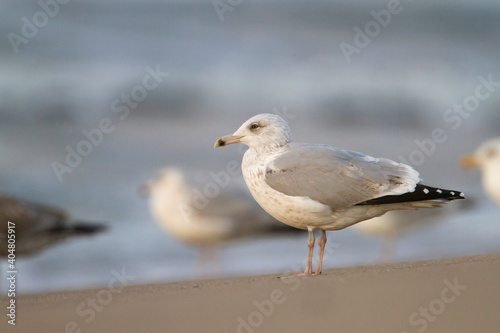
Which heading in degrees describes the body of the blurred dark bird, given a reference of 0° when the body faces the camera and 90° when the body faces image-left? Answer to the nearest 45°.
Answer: approximately 90°

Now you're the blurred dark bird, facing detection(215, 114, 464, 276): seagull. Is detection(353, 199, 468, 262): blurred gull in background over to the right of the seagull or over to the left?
left

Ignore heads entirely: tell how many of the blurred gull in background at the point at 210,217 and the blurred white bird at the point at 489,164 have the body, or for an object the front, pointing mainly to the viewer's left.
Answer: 2

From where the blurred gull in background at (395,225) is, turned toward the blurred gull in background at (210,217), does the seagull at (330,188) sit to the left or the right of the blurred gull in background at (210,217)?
left

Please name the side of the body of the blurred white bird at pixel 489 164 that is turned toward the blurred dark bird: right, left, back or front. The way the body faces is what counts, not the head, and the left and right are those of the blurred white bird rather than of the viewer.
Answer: front

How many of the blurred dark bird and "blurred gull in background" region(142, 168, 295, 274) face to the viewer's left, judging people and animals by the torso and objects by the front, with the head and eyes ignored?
2

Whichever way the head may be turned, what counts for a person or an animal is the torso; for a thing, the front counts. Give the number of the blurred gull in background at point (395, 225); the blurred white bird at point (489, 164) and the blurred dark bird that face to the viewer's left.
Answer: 3

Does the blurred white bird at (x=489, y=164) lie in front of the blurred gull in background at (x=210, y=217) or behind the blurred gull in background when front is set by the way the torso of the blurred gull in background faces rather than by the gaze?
behind

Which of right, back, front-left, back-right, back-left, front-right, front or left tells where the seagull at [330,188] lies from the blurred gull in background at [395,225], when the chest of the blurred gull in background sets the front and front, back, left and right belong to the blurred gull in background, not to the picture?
left

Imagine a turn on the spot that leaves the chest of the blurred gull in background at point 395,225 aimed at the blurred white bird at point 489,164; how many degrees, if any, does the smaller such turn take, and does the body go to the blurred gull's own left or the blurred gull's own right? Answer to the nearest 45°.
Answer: approximately 135° to the blurred gull's own right

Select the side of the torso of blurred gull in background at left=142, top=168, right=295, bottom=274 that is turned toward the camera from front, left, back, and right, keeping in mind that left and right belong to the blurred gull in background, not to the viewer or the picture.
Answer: left

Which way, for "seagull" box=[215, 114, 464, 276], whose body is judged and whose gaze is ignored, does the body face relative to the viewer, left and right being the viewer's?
facing to the left of the viewer

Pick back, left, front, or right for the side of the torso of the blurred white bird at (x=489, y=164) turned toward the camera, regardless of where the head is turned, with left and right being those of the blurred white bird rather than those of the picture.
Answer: left

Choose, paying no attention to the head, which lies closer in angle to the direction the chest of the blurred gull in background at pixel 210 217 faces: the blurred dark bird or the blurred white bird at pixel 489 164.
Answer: the blurred dark bird
